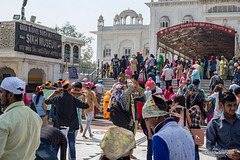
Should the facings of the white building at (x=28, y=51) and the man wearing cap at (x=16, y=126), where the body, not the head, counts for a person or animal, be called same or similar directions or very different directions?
very different directions

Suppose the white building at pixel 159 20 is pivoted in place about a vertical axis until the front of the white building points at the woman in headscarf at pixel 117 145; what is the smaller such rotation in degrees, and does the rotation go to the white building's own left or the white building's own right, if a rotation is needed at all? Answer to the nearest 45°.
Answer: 0° — it already faces them

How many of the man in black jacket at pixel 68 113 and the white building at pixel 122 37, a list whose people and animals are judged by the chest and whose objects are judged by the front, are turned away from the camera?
1

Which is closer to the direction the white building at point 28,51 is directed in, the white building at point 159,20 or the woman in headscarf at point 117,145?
the woman in headscarf

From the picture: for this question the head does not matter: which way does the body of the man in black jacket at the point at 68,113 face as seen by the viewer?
away from the camera

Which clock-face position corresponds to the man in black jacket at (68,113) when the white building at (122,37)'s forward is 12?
The man in black jacket is roughly at 12 o'clock from the white building.

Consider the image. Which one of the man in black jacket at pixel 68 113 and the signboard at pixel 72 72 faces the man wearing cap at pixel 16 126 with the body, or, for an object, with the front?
the signboard

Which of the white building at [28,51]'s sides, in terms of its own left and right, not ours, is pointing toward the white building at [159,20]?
left

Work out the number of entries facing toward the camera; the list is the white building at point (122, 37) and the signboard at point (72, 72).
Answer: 2

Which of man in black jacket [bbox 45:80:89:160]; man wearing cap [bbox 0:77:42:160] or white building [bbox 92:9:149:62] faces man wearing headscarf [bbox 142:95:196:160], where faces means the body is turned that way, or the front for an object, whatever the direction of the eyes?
the white building

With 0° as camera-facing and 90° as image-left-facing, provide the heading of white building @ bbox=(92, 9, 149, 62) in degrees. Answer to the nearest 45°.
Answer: approximately 0°

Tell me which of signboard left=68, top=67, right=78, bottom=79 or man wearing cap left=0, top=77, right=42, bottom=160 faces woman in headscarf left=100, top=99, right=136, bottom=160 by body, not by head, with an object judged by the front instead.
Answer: the signboard

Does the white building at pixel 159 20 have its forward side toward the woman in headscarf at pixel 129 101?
yes

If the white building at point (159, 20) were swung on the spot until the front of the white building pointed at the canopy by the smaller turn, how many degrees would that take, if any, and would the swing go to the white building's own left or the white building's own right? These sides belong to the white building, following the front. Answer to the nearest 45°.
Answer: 0° — it already faces it

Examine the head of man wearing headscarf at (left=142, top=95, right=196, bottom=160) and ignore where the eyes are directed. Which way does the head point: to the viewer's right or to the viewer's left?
to the viewer's left
